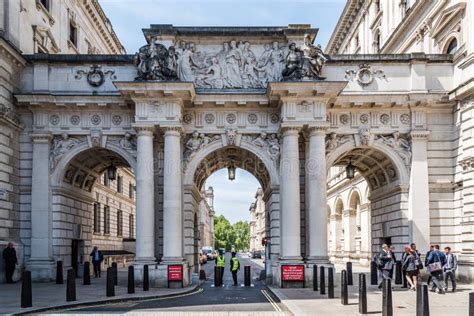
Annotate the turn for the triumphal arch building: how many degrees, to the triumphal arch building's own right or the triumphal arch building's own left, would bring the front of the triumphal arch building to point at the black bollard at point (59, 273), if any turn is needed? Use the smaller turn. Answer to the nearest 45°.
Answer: approximately 90° to the triumphal arch building's own right

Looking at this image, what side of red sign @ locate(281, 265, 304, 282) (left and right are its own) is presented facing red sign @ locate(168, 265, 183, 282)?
right

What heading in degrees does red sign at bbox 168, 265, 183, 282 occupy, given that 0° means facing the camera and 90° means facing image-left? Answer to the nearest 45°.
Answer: approximately 0°

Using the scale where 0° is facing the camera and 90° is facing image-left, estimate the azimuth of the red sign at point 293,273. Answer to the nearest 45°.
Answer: approximately 0°

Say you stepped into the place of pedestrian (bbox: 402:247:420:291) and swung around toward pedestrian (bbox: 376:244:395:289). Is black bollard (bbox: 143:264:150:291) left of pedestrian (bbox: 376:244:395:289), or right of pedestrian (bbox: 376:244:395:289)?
left

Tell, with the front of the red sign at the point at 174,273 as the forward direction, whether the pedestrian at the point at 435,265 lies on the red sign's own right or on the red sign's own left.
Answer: on the red sign's own left

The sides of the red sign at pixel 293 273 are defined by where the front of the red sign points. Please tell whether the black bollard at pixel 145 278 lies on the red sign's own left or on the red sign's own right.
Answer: on the red sign's own right
